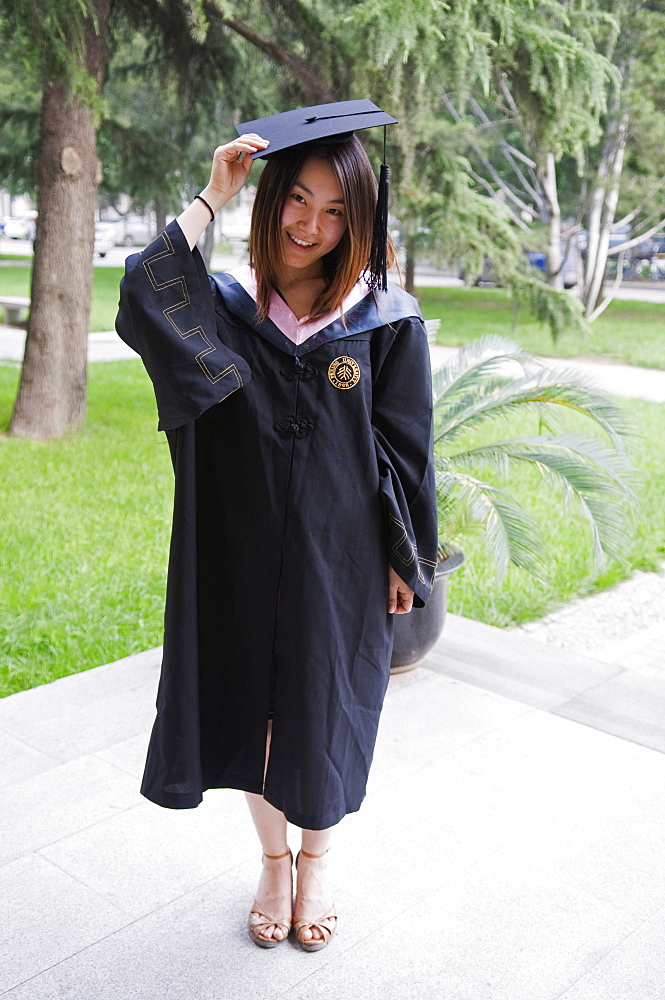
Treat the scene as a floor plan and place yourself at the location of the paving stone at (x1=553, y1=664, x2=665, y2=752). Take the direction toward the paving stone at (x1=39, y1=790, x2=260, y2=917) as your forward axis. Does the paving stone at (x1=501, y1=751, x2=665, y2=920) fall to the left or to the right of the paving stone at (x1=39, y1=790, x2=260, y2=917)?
left

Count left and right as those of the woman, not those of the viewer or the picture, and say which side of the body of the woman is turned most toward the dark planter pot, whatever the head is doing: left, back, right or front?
back

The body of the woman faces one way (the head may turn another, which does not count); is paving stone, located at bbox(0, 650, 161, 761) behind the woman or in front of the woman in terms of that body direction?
behind

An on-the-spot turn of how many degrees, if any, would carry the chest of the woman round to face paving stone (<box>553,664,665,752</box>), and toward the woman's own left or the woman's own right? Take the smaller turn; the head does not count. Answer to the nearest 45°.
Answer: approximately 135° to the woman's own left

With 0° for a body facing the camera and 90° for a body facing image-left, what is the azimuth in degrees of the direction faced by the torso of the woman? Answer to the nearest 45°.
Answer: approximately 0°

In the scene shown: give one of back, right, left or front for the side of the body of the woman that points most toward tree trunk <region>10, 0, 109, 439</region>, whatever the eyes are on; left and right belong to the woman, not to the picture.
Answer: back

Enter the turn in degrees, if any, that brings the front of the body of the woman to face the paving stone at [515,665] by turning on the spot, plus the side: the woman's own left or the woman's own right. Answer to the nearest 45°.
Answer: approximately 135° to the woman's own left
